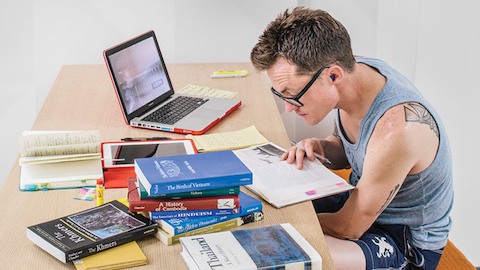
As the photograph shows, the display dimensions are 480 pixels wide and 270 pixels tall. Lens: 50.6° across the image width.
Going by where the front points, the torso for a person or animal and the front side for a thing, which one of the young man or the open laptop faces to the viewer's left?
the young man

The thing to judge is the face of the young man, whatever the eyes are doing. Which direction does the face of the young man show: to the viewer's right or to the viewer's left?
to the viewer's left

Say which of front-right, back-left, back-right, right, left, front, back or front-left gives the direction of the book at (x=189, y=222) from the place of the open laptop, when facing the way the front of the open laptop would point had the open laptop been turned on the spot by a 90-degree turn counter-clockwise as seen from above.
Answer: back-right

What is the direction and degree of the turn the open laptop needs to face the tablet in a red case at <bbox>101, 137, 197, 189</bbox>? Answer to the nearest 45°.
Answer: approximately 45° to its right

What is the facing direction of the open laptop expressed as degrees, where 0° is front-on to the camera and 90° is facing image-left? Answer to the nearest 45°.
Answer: approximately 315°

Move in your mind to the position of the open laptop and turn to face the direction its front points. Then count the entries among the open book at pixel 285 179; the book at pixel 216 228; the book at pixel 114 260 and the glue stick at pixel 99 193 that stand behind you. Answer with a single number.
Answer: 0

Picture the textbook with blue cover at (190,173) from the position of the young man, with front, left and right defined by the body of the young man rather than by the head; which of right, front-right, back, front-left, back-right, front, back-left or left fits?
front-left

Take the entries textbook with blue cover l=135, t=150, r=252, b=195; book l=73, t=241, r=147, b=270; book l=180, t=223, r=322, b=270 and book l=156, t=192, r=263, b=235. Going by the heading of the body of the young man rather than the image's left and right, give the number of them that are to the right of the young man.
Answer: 0

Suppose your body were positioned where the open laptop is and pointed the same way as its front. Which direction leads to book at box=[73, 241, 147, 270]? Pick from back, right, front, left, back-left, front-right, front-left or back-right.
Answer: front-right

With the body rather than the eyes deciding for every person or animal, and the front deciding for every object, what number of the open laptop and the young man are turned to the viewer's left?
1

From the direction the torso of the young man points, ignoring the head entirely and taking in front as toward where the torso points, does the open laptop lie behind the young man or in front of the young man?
in front

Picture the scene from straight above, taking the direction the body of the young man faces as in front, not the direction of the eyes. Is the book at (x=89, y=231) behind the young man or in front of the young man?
in front

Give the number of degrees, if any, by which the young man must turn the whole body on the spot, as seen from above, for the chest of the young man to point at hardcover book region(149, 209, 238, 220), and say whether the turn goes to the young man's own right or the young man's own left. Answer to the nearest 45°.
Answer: approximately 45° to the young man's own left

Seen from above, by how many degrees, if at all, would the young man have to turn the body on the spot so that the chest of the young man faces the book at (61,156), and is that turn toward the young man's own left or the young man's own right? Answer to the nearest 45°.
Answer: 0° — they already face it

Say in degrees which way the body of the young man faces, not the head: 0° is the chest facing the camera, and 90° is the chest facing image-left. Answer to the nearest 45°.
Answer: approximately 90°
